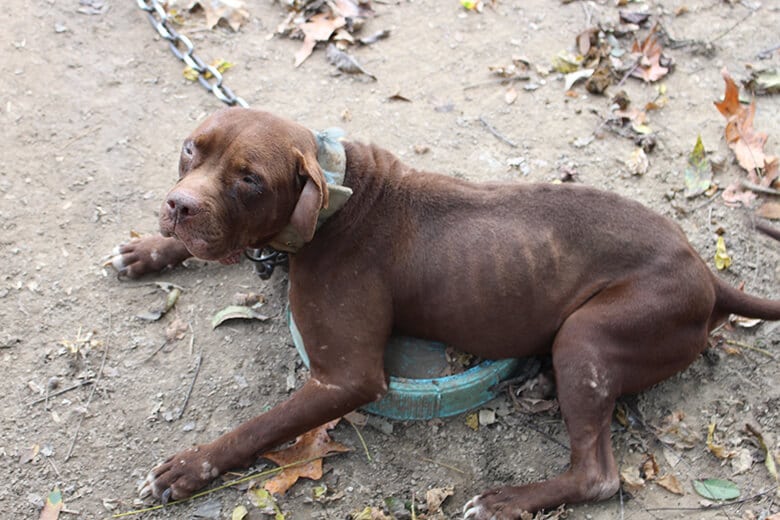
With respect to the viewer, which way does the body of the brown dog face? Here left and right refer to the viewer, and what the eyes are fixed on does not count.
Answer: facing to the left of the viewer

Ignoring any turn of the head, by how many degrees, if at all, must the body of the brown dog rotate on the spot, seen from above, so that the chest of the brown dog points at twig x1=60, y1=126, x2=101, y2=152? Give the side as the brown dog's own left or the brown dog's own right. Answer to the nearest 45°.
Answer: approximately 45° to the brown dog's own right

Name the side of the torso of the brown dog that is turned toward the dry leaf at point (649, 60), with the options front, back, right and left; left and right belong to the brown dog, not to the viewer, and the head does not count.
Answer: right

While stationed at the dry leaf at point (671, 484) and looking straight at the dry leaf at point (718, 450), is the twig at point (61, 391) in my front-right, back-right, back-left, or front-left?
back-left

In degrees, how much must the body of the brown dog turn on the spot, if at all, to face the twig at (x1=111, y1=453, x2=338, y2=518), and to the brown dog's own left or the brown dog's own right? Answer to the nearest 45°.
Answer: approximately 45° to the brown dog's own left

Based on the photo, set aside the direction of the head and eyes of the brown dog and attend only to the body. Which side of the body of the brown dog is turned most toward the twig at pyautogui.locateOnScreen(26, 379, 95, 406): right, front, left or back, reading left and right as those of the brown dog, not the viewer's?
front

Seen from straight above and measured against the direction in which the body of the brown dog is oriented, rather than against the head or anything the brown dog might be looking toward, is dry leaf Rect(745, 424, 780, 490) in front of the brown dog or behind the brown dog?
behind

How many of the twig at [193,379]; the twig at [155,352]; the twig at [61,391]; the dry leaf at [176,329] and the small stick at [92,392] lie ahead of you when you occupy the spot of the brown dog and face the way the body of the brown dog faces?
5

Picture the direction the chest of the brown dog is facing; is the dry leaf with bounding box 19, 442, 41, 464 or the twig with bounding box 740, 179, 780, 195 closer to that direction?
the dry leaf

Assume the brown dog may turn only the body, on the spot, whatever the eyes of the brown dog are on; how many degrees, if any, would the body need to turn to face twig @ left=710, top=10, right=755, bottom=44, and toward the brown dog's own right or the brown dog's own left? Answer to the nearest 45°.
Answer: approximately 90° to the brown dog's own right

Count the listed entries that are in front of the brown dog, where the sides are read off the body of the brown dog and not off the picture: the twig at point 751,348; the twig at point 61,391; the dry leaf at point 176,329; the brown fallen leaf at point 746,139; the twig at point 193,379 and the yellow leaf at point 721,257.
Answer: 3

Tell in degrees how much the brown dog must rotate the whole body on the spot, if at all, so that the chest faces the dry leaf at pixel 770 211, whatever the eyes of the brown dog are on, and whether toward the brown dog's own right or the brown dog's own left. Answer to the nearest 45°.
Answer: approximately 135° to the brown dog's own right

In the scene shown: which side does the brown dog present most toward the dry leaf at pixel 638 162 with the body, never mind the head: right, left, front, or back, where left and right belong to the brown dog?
right
